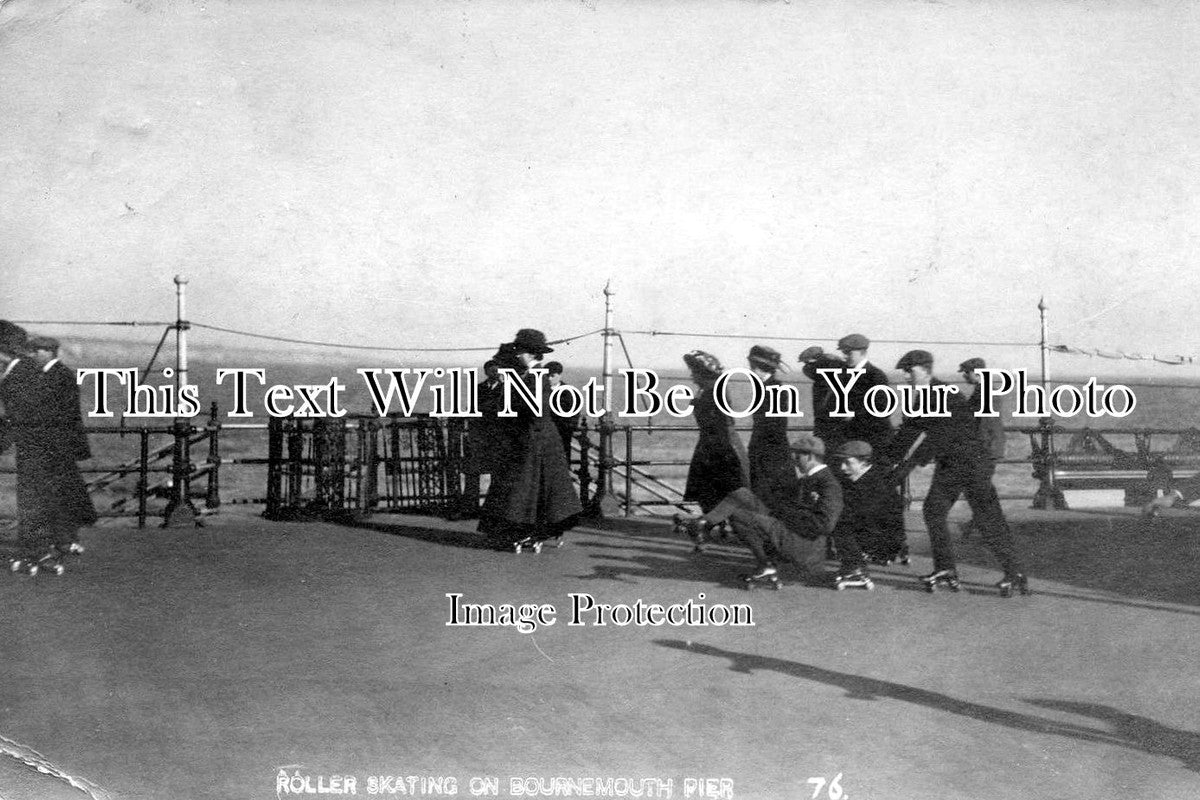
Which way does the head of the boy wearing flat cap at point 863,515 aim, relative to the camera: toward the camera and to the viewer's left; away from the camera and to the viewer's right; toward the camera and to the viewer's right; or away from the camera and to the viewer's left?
toward the camera and to the viewer's left

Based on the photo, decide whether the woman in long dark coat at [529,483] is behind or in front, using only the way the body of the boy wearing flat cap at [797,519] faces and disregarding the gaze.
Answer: in front

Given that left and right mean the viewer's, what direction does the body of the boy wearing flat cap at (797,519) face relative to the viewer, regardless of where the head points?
facing to the left of the viewer

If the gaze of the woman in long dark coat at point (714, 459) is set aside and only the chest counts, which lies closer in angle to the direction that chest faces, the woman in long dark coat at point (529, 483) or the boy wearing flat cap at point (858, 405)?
the woman in long dark coat

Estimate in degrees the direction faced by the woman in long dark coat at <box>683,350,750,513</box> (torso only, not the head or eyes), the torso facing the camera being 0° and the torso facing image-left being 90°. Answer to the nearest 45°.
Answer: approximately 90°
